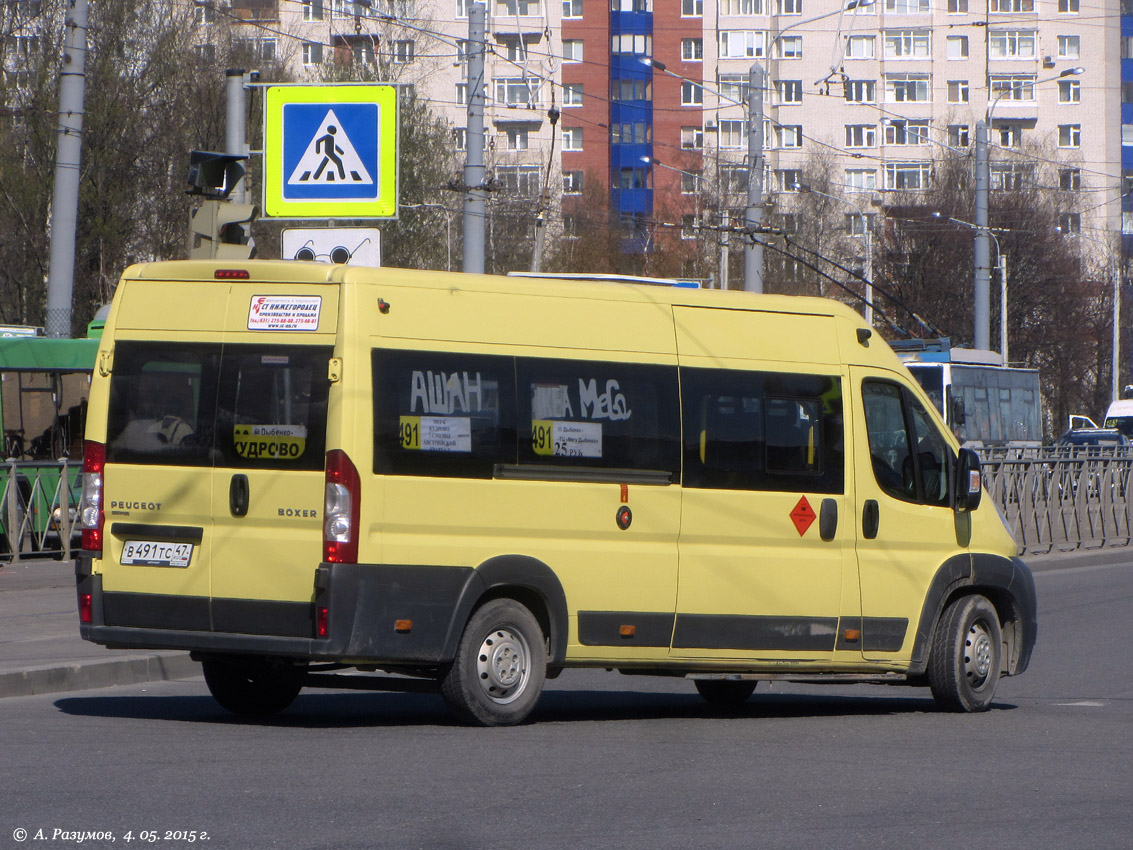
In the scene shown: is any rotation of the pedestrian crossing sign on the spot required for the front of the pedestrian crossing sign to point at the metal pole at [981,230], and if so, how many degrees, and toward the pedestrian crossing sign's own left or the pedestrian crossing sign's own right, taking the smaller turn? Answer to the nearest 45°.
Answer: approximately 135° to the pedestrian crossing sign's own left

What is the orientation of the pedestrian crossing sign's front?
toward the camera

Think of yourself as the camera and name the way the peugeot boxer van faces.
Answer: facing away from the viewer and to the right of the viewer

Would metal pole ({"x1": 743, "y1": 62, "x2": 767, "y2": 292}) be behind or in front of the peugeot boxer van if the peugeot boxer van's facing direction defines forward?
in front

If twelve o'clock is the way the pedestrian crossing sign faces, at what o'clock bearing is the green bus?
The green bus is roughly at 5 o'clock from the pedestrian crossing sign.

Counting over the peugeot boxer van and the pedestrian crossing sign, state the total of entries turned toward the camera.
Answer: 1

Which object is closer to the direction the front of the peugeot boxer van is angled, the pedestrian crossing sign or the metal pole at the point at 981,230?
the metal pole

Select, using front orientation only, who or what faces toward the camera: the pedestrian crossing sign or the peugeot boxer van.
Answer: the pedestrian crossing sign

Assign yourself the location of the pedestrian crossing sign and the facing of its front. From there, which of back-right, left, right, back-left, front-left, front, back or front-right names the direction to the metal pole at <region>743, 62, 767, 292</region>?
back-left

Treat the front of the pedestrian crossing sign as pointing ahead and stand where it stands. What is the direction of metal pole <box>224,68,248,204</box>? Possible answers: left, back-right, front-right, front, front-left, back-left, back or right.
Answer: back-right
